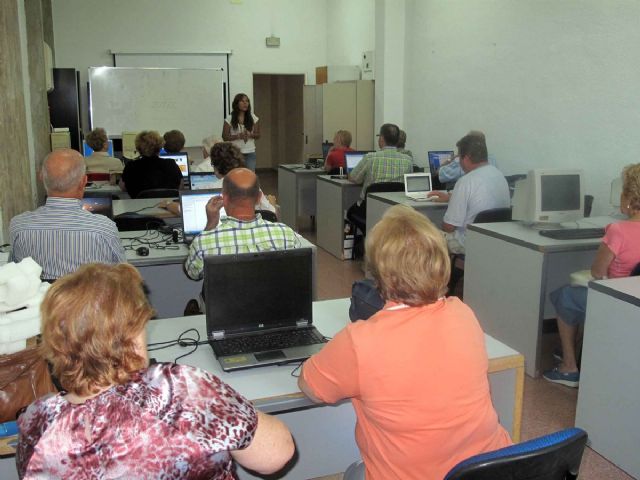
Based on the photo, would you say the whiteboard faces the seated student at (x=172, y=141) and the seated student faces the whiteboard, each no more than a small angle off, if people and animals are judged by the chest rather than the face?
yes

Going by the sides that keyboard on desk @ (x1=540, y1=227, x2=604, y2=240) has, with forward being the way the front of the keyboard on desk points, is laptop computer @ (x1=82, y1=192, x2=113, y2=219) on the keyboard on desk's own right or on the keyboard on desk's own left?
on the keyboard on desk's own right

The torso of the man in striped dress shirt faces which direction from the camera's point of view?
away from the camera

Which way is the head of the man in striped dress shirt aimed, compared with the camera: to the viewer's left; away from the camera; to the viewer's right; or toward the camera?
away from the camera

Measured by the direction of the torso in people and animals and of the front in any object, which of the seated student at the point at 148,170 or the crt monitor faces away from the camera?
the seated student

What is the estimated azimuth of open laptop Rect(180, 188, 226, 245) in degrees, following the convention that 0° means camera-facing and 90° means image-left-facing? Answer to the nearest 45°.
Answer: approximately 0°

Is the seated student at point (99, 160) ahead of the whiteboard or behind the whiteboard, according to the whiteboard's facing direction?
ahead

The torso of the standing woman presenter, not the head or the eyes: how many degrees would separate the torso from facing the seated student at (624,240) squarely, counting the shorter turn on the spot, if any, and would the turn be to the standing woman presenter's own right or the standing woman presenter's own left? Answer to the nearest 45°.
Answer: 0° — they already face them

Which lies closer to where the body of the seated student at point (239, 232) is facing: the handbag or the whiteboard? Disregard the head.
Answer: the whiteboard

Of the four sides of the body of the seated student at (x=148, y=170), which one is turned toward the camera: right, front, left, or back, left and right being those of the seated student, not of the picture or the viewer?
back

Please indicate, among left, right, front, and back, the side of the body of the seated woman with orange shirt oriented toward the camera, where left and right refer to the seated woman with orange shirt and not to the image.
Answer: back

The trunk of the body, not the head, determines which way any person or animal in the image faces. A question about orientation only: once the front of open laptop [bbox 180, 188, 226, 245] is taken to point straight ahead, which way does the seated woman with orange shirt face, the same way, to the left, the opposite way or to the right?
the opposite way

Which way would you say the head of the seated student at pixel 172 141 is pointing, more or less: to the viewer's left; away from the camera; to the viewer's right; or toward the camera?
away from the camera

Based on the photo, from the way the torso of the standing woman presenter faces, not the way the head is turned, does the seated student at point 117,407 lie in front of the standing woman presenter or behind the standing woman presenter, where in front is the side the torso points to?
in front

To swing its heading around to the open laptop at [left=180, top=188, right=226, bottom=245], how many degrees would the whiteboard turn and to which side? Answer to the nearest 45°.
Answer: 0° — it already faces it

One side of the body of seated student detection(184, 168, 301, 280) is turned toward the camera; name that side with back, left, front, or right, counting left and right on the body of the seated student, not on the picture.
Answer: back

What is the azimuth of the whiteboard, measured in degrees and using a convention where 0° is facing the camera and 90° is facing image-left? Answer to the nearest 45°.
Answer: approximately 0°

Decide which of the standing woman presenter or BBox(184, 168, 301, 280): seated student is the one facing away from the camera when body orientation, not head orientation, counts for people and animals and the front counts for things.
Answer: the seated student
